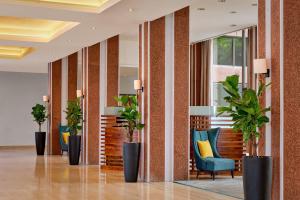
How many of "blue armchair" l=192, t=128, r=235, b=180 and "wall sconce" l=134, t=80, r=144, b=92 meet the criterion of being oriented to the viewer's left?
1

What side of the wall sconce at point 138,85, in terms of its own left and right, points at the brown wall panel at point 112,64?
right

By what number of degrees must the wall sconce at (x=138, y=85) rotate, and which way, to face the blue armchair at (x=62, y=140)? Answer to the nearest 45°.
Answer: approximately 90° to its right

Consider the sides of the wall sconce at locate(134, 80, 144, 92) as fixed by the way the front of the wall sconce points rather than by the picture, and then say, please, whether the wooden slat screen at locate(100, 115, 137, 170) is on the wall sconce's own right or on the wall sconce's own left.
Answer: on the wall sconce's own right

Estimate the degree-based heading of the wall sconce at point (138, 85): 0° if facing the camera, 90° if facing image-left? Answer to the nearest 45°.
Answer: approximately 90°

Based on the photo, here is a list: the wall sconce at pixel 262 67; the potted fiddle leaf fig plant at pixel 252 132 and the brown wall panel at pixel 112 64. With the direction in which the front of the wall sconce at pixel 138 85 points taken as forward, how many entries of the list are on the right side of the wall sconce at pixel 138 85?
1

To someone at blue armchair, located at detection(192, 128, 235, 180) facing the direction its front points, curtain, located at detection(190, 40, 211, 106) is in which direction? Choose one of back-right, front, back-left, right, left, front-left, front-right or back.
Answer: back-left
